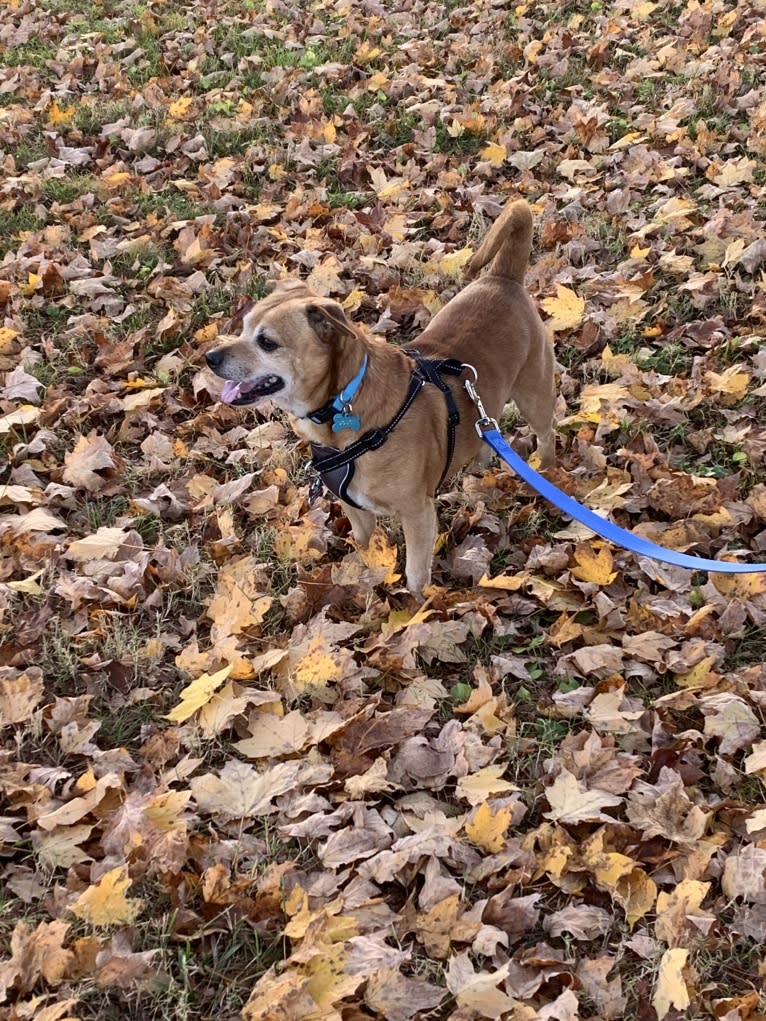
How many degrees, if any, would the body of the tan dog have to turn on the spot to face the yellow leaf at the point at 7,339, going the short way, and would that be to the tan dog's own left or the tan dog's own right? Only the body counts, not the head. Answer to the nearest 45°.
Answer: approximately 90° to the tan dog's own right

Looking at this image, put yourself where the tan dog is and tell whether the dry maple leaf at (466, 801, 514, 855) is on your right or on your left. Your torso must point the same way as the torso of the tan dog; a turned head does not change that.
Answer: on your left

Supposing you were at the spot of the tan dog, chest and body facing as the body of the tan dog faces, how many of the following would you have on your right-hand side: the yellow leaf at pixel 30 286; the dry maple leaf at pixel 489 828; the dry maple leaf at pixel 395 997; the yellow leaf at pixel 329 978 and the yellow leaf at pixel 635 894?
1

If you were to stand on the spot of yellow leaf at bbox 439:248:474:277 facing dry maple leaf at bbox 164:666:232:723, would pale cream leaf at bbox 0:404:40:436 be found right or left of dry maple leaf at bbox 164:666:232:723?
right

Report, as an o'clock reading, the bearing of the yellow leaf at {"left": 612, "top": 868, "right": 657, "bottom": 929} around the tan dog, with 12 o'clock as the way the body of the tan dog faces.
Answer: The yellow leaf is roughly at 10 o'clock from the tan dog.

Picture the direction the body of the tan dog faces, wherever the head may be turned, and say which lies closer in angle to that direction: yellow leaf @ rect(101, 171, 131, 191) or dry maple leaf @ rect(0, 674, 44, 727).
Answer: the dry maple leaf

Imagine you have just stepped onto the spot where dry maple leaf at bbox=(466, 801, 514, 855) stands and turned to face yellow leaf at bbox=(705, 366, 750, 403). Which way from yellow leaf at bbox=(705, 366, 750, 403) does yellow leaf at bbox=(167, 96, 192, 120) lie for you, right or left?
left

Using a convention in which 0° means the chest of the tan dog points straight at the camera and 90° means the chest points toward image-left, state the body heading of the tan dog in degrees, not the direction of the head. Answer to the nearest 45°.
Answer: approximately 45°

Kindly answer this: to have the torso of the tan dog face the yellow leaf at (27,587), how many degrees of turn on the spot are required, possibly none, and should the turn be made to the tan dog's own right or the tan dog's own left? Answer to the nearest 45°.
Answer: approximately 45° to the tan dog's own right

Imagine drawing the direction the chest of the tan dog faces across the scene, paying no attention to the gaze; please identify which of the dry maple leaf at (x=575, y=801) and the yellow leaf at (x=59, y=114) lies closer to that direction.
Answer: the dry maple leaf

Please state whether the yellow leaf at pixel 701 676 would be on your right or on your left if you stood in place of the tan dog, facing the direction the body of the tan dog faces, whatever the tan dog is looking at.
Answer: on your left

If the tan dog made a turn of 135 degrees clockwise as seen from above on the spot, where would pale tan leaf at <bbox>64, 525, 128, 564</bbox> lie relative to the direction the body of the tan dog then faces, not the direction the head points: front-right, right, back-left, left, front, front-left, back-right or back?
left

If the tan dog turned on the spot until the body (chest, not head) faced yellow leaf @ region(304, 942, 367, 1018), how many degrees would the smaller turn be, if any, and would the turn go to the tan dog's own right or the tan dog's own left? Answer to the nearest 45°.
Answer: approximately 45° to the tan dog's own left
